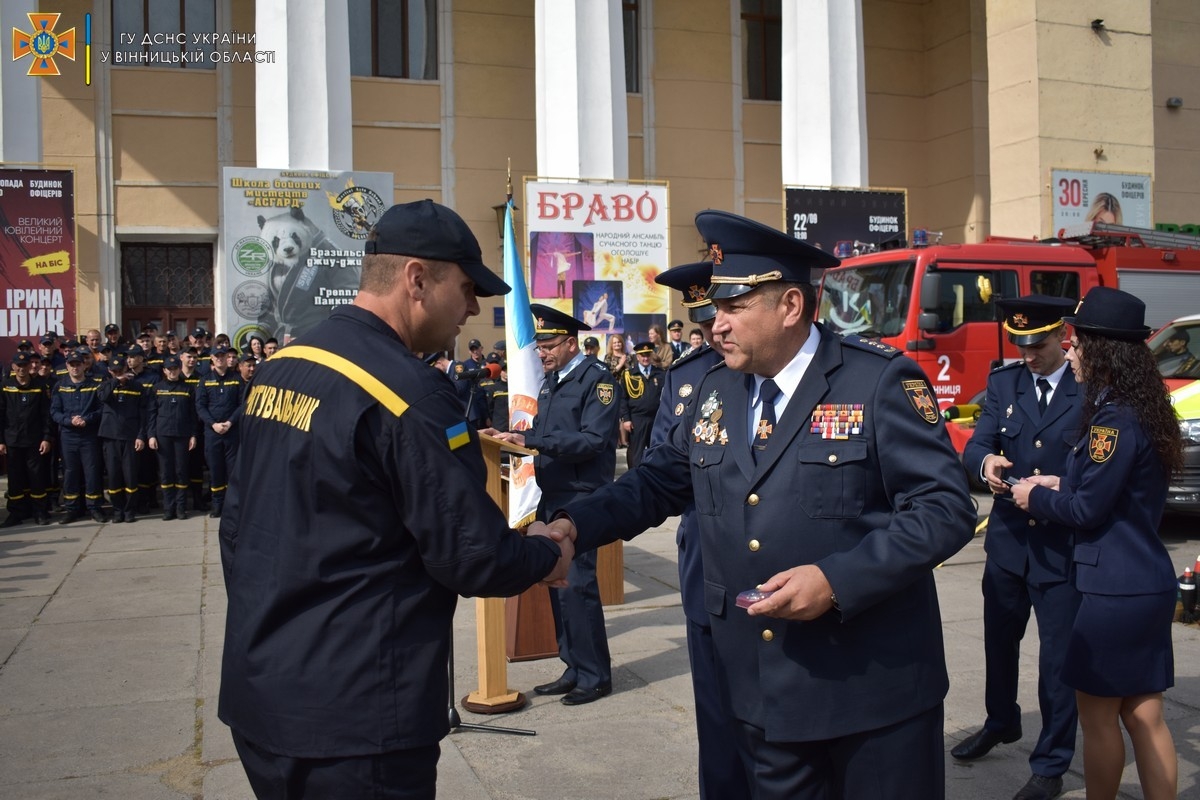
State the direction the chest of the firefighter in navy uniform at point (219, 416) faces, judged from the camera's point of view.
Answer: toward the camera

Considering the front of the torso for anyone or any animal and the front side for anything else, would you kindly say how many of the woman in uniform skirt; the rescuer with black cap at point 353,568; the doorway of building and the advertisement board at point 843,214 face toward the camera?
2

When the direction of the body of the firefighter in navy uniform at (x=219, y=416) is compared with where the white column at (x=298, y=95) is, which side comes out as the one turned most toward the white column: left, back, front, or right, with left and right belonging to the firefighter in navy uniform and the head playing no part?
back

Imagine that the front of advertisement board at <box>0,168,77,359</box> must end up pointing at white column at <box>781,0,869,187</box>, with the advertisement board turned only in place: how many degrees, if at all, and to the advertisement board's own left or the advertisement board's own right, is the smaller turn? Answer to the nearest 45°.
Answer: approximately 90° to the advertisement board's own left

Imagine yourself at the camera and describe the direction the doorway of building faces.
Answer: facing the viewer

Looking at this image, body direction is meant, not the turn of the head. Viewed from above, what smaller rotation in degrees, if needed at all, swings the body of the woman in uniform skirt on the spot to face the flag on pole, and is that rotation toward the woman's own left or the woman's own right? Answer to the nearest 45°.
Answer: approximately 45° to the woman's own right

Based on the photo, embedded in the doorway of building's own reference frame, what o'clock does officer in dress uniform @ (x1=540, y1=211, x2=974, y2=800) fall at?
The officer in dress uniform is roughly at 12 o'clock from the doorway of building.

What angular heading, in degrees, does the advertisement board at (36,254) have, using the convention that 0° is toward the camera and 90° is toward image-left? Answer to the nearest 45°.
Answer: approximately 0°

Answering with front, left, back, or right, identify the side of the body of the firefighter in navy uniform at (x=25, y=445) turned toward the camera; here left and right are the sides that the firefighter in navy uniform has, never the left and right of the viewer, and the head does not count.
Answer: front
